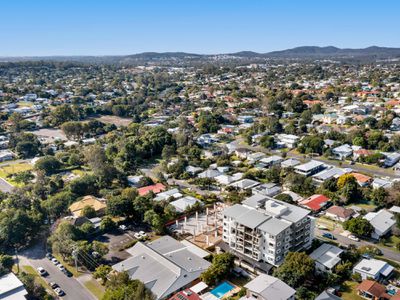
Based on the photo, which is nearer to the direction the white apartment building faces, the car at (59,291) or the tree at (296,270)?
the car

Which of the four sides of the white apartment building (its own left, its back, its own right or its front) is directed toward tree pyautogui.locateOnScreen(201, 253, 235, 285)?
front

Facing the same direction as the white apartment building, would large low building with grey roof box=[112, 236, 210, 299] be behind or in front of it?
in front

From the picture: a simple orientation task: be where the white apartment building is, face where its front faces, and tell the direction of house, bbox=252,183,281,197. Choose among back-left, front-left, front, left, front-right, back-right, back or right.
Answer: back-right

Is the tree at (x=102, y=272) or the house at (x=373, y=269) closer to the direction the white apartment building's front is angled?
the tree

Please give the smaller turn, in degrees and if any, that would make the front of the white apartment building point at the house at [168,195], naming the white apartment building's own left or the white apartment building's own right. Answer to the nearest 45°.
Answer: approximately 90° to the white apartment building's own right

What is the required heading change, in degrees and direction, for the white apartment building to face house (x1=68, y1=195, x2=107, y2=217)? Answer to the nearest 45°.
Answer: approximately 45° to its right

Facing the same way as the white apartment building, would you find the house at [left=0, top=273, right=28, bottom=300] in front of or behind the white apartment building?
in front

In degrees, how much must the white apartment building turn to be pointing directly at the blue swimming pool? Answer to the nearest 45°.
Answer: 0° — it already faces it

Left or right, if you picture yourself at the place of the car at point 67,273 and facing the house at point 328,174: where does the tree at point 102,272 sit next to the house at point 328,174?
right

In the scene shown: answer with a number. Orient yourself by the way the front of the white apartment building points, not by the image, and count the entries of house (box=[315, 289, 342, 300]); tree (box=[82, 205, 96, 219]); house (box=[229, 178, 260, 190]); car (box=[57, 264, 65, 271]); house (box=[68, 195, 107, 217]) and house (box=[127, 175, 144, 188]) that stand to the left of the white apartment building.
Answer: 1

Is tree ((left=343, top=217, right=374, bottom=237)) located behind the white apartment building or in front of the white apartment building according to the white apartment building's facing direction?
behind

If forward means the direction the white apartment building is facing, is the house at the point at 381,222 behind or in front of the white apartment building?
behind

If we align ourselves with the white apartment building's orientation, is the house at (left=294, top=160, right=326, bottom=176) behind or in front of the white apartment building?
behind
